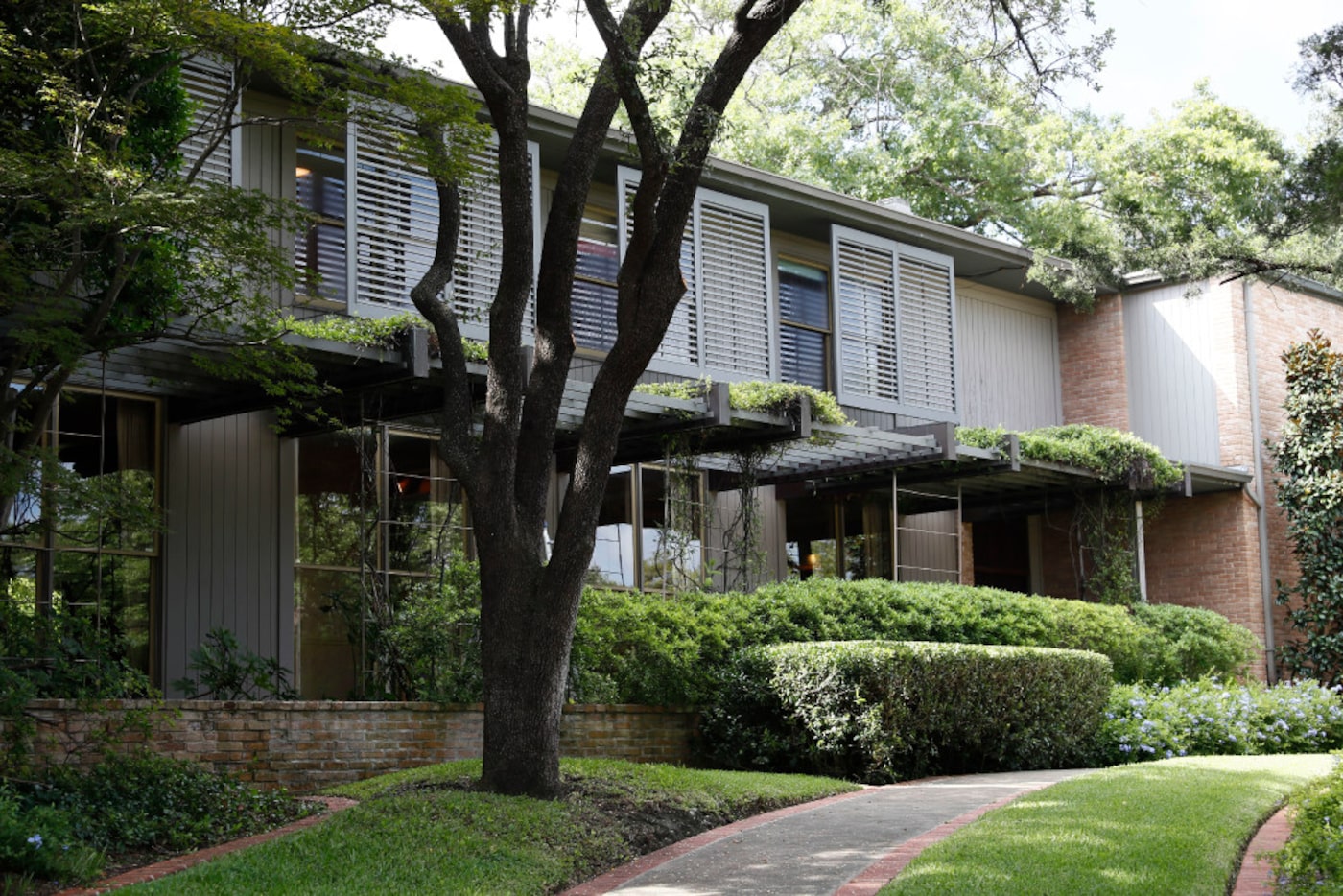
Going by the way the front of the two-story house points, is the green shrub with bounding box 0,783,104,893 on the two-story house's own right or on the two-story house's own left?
on the two-story house's own right

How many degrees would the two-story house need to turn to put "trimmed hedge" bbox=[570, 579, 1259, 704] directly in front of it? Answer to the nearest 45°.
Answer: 0° — it already faces it

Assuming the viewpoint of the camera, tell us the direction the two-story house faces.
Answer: facing the viewer and to the right of the viewer

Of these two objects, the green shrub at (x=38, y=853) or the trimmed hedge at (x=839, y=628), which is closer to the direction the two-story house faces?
the trimmed hedge

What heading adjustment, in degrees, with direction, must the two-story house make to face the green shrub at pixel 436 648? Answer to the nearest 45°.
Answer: approximately 90° to its right

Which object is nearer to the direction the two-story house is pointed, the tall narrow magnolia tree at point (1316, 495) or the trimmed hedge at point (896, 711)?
the trimmed hedge

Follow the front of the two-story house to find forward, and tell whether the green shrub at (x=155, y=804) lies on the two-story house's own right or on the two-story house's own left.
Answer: on the two-story house's own right

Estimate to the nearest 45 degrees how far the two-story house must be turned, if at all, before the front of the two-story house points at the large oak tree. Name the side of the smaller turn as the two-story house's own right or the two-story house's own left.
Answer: approximately 45° to the two-story house's own right

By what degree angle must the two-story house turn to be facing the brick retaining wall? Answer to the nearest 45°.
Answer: approximately 90° to its right

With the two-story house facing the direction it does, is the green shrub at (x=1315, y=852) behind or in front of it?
in front

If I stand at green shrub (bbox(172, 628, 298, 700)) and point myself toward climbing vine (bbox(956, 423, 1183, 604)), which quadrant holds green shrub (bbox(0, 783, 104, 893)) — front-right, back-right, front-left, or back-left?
back-right

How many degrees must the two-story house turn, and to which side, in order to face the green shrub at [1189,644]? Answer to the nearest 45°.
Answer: approximately 90° to its left

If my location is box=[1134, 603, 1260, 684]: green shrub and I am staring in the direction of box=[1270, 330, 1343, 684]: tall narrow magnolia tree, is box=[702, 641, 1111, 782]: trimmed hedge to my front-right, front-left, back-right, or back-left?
back-right
